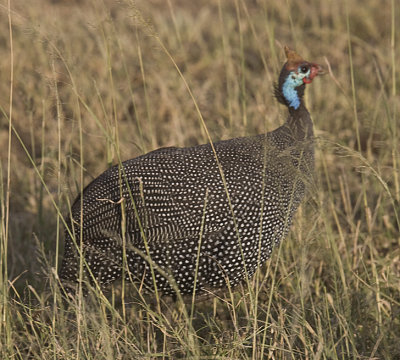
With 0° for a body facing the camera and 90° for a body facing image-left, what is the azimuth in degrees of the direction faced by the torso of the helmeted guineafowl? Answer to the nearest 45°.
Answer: approximately 270°
